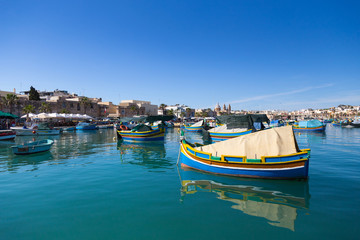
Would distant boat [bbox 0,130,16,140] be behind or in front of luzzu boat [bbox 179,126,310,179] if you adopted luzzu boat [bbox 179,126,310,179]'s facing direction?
in front

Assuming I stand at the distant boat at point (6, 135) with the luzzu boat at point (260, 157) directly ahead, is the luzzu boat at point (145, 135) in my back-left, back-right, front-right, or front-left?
front-left

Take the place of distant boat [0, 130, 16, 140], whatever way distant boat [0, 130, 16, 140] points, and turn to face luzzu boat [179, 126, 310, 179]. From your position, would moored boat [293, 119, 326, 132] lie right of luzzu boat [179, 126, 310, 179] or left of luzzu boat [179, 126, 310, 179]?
left

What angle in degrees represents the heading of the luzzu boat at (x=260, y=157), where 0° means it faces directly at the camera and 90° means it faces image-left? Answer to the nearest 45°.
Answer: approximately 90°

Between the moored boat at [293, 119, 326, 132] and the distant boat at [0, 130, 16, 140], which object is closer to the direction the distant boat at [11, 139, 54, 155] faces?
the moored boat

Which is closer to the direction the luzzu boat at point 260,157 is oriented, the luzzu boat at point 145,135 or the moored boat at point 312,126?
the luzzu boat

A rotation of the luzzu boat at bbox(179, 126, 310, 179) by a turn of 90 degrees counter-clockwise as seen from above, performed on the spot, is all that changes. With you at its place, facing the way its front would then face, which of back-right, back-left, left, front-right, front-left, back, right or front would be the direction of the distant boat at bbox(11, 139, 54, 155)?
right
